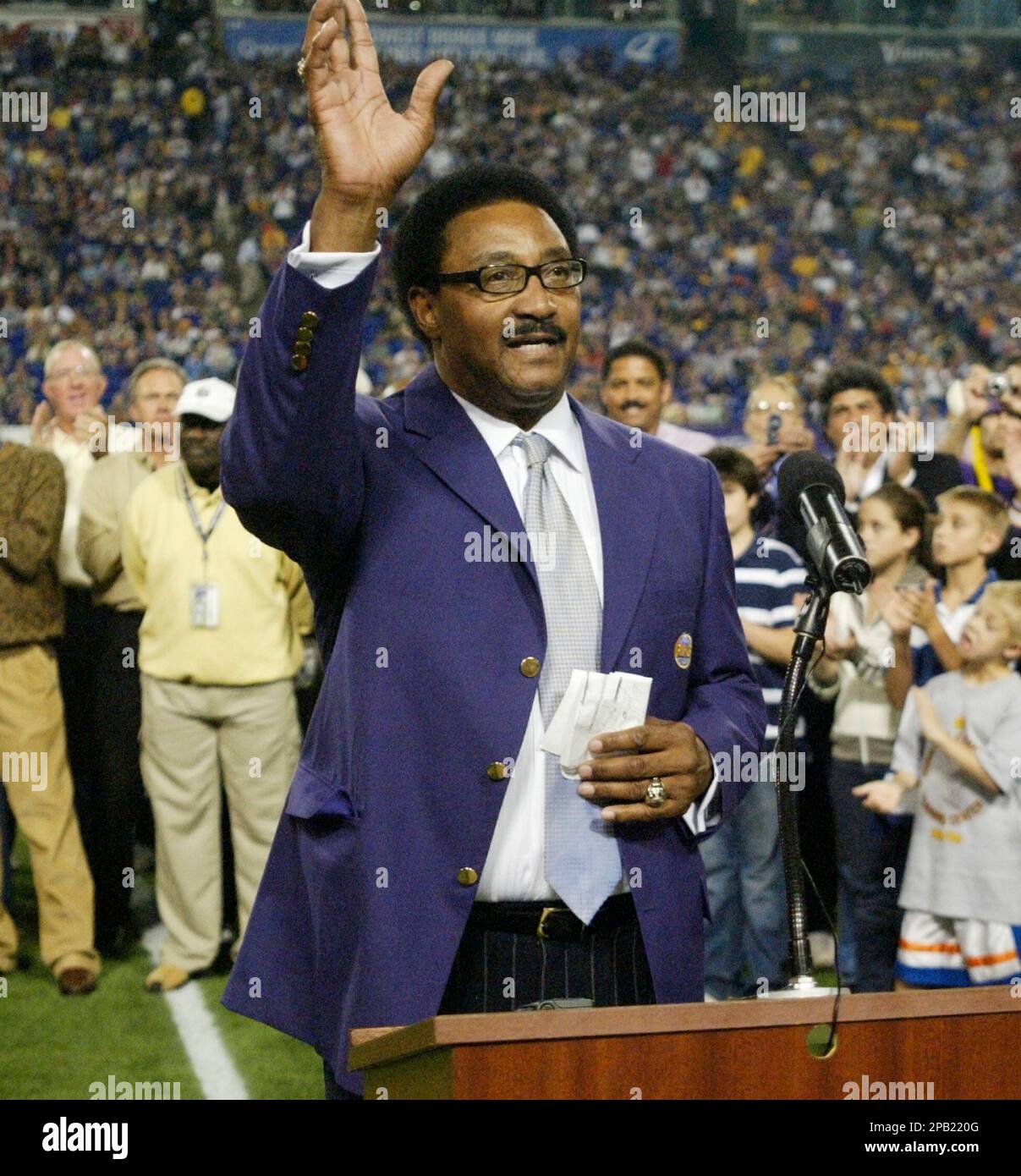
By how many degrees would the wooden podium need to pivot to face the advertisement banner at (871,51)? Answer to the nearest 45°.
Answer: approximately 180°

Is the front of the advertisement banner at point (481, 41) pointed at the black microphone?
yes

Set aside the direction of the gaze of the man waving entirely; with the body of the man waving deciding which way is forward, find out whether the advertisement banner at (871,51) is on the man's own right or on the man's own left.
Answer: on the man's own left

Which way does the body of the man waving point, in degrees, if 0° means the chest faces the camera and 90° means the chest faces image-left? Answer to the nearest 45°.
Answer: approximately 315°

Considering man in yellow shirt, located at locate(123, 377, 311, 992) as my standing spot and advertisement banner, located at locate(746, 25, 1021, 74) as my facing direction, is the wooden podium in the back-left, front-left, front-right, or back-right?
back-right

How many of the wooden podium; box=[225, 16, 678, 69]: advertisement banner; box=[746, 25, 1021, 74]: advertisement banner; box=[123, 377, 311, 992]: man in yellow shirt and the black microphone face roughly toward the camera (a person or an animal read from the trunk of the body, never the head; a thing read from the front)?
4

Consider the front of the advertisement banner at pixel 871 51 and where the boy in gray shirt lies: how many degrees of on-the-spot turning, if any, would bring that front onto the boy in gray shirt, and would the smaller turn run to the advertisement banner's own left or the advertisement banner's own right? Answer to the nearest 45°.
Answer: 0° — it already faces them

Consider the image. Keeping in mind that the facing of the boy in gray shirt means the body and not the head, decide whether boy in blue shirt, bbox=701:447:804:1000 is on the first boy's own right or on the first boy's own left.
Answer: on the first boy's own right
